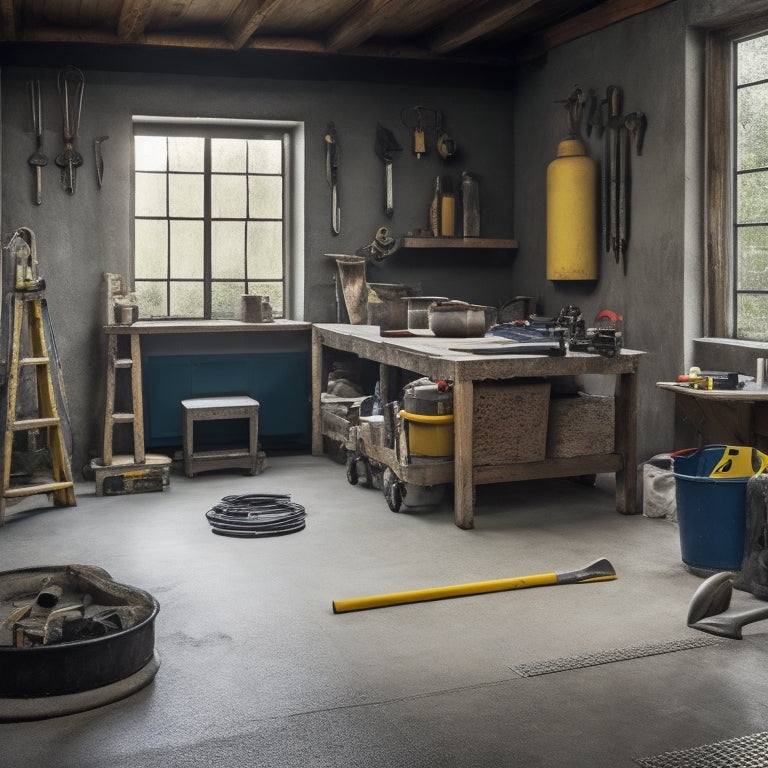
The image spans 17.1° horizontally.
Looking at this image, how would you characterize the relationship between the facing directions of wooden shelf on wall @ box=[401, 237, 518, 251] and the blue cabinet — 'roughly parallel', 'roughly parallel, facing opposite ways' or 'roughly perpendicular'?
roughly parallel

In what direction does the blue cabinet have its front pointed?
toward the camera

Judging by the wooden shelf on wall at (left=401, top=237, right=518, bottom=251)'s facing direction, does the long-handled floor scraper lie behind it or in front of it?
in front

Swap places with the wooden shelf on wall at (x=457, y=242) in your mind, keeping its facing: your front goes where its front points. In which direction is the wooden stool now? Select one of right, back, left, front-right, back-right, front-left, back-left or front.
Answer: front-right

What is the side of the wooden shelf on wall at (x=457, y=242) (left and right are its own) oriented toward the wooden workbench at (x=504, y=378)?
front

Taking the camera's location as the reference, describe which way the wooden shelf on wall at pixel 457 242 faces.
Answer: facing the viewer

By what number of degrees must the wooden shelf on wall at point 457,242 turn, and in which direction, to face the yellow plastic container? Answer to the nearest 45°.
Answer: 0° — it already faces it

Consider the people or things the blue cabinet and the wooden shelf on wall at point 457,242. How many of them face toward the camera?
2

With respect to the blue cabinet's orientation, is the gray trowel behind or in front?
in front
